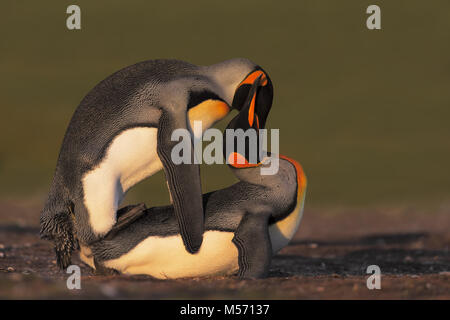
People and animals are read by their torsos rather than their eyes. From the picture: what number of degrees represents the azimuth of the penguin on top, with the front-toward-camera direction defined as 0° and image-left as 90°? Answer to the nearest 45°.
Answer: approximately 270°

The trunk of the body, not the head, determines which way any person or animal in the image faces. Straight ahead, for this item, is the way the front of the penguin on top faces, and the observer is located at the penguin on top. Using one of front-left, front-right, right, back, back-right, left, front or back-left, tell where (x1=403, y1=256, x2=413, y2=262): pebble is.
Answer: front-left

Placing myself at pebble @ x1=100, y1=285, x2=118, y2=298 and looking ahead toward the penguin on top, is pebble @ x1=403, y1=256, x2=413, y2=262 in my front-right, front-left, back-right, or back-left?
front-right
